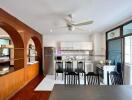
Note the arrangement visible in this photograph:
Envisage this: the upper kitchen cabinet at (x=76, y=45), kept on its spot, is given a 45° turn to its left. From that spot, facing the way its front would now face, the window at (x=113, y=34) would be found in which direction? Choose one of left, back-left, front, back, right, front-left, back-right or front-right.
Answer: front

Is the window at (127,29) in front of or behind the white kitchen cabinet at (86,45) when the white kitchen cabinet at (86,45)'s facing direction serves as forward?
in front

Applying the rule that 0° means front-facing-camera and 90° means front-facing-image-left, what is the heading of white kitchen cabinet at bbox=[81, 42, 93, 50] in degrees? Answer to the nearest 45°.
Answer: approximately 0°

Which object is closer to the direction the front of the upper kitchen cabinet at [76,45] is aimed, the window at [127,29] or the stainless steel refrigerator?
the window

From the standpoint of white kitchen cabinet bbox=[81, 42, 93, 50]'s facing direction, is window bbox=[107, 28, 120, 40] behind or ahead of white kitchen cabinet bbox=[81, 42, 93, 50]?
ahead

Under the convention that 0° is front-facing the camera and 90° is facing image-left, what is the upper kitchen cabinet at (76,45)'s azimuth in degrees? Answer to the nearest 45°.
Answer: approximately 0°

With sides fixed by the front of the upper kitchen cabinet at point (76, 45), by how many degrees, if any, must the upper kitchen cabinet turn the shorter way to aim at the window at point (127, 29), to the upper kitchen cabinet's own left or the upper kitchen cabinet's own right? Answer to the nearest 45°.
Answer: approximately 45° to the upper kitchen cabinet's own left

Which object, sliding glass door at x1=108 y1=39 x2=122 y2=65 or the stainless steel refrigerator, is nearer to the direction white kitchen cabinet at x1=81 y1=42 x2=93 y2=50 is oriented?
the sliding glass door

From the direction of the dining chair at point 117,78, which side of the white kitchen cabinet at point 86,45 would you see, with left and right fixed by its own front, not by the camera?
front

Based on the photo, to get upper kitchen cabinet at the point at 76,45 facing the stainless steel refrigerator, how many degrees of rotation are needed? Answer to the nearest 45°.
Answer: approximately 90° to its right
